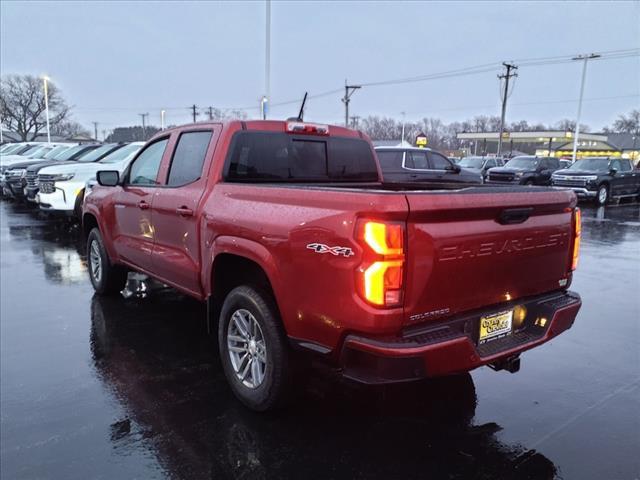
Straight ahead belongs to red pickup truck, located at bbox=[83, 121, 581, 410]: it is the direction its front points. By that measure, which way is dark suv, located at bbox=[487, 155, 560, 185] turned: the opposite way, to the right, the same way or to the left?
to the left

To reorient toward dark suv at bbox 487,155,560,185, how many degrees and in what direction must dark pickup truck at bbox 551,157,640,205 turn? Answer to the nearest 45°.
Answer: approximately 90° to its right

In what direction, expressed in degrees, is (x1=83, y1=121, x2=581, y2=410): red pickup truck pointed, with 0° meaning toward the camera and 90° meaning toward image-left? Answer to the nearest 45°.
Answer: approximately 135°

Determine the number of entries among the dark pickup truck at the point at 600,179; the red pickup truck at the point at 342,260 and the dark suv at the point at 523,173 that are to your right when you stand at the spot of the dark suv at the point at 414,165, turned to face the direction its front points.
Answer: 1

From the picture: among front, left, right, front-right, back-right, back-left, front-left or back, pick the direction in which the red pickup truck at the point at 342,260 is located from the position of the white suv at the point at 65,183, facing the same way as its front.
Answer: front-left

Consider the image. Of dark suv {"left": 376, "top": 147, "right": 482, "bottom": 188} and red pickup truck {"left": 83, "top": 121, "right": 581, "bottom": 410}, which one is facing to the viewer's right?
the dark suv

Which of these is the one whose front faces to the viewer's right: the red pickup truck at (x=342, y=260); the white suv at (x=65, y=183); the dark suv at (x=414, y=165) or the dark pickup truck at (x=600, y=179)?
the dark suv at (x=414, y=165)

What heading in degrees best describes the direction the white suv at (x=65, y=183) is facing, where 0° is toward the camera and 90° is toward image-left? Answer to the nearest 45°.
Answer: approximately 45°

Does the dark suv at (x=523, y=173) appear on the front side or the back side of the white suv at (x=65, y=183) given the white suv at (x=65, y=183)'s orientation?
on the back side

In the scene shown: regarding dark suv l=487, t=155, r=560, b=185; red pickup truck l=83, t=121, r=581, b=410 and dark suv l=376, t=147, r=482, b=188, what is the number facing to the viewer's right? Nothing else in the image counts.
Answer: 1

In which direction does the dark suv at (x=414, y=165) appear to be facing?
to the viewer's right

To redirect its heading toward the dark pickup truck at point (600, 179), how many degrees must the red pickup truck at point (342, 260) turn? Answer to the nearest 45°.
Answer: approximately 90° to its right

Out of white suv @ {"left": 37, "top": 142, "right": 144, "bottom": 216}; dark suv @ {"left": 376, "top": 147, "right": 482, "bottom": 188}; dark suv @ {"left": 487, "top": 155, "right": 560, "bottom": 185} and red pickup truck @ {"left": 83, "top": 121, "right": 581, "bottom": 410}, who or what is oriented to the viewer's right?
dark suv @ {"left": 376, "top": 147, "right": 482, "bottom": 188}

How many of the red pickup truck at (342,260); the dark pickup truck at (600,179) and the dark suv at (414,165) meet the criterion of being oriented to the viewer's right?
1

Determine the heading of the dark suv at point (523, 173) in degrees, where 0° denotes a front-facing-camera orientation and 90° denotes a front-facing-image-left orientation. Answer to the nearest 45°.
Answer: approximately 45°

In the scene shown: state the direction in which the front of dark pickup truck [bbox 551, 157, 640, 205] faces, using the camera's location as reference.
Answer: facing the viewer and to the left of the viewer

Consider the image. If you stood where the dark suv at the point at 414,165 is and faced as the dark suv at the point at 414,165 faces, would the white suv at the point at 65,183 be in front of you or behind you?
behind

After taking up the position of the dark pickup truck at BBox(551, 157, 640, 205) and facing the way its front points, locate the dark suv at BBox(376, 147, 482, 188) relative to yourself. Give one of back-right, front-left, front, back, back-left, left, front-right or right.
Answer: front

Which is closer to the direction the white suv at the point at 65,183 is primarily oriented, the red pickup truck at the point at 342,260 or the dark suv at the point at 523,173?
the red pickup truck
